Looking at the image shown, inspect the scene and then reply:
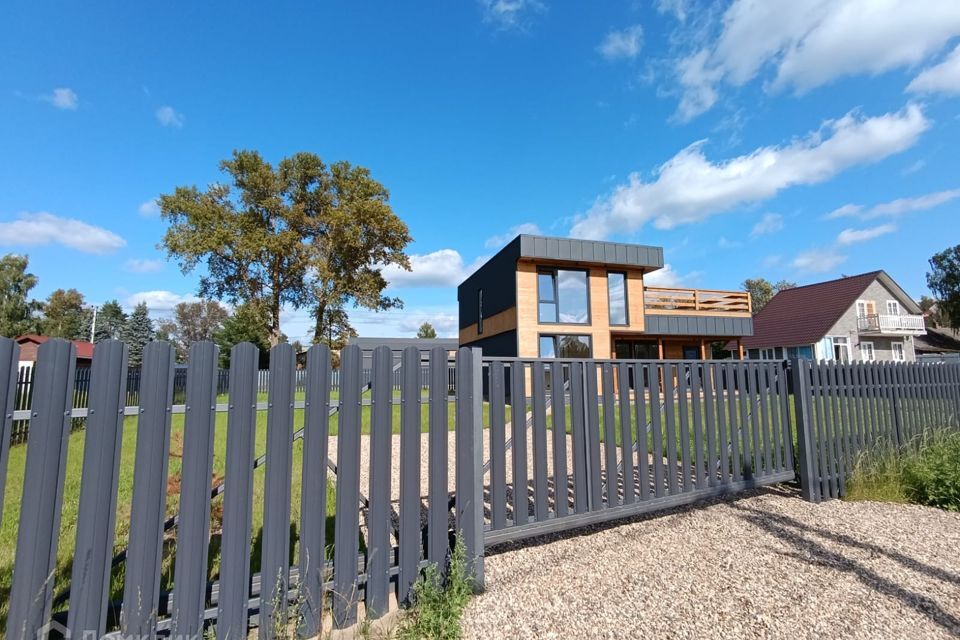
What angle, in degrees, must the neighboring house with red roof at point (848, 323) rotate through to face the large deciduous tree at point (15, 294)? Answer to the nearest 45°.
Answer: approximately 90° to its right

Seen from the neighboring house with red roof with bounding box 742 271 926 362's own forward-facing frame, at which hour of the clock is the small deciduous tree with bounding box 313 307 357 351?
The small deciduous tree is roughly at 3 o'clock from the neighboring house with red roof.

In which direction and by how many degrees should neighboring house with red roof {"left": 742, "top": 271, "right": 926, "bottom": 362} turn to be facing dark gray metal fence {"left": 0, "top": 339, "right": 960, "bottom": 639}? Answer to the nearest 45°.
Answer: approximately 45° to its right

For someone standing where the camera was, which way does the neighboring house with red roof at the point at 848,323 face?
facing the viewer and to the right of the viewer

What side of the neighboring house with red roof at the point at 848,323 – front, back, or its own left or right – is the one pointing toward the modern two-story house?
right

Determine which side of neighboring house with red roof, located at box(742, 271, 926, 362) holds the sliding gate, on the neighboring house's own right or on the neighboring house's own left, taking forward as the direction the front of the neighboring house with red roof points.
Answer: on the neighboring house's own right

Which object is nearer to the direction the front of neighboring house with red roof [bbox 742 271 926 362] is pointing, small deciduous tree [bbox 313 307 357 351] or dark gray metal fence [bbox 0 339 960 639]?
the dark gray metal fence
